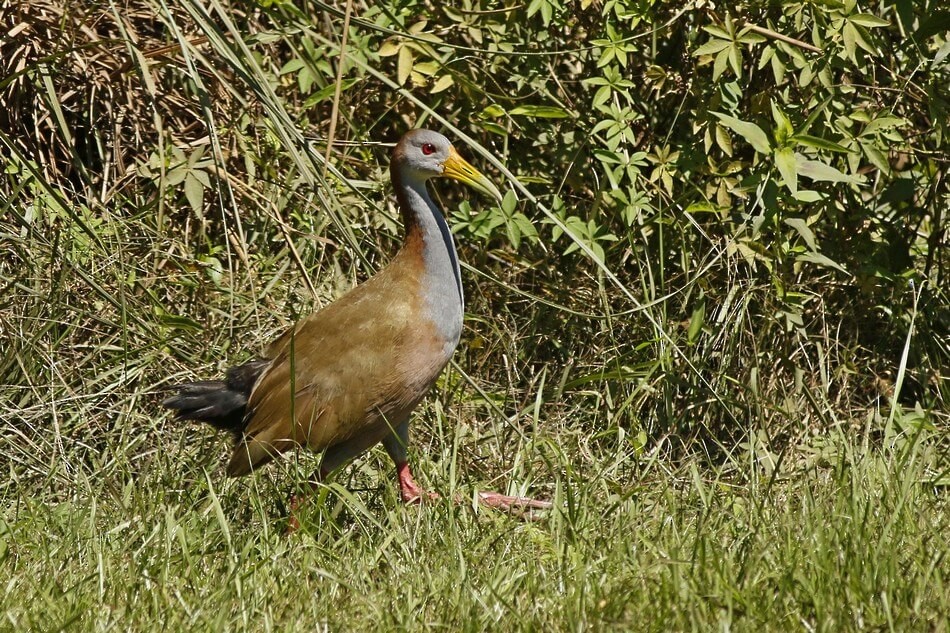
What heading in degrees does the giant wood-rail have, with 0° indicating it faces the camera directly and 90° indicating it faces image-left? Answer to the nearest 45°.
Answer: approximately 270°

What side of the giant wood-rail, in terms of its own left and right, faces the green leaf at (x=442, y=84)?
left

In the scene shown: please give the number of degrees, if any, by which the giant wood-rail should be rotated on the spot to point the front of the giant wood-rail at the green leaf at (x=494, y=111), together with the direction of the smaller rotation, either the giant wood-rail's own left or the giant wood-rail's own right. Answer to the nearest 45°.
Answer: approximately 45° to the giant wood-rail's own left

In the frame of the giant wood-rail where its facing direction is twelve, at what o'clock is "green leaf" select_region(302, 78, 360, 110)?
The green leaf is roughly at 9 o'clock from the giant wood-rail.
